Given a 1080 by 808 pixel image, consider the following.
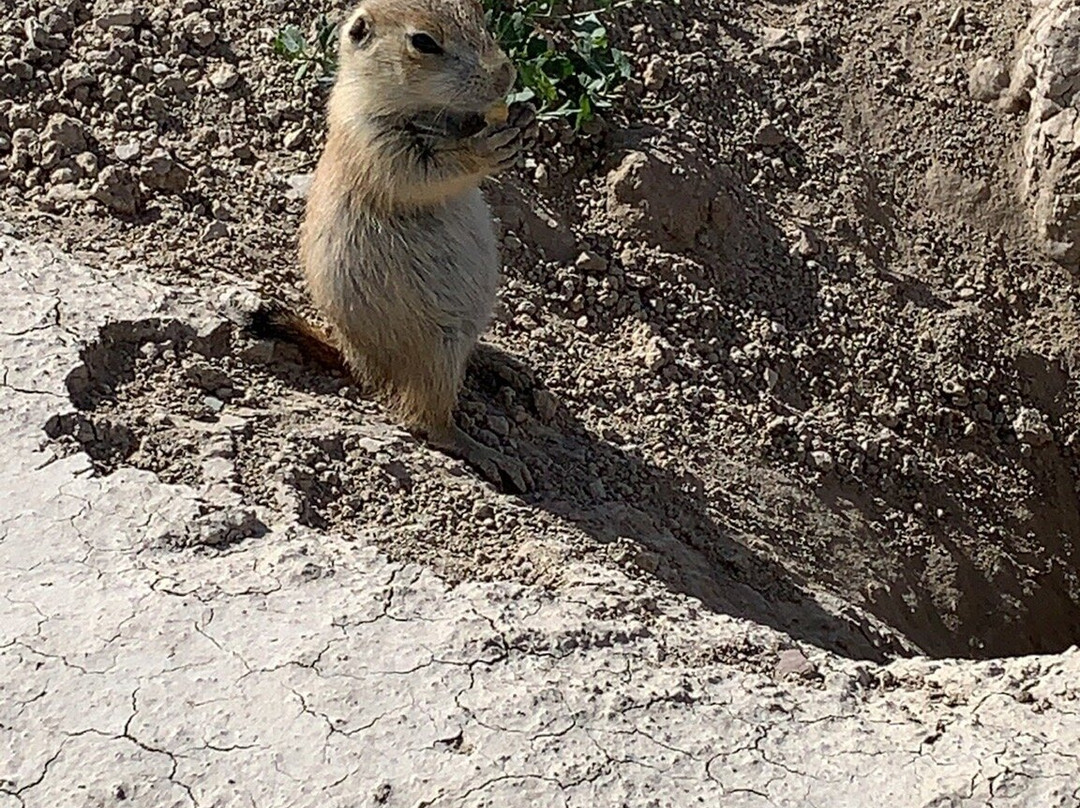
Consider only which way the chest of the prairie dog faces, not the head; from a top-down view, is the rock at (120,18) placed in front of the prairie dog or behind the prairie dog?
behind

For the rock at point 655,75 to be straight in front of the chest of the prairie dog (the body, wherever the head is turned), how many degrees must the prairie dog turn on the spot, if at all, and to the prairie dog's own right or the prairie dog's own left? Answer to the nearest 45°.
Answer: approximately 45° to the prairie dog's own left

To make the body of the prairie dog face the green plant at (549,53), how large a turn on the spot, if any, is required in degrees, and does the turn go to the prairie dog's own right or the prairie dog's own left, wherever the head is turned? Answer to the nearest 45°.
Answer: approximately 90° to the prairie dog's own left

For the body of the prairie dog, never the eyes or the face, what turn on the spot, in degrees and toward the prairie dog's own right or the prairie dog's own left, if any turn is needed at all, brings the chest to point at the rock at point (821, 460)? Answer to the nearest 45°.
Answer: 0° — it already faces it

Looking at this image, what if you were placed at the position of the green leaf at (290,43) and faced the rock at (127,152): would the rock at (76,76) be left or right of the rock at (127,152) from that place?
right

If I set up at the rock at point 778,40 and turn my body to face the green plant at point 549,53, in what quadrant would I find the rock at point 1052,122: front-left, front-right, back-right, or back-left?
back-left

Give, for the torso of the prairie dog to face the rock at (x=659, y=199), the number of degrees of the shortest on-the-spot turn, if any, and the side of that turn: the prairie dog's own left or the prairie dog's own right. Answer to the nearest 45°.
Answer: approximately 45° to the prairie dog's own left

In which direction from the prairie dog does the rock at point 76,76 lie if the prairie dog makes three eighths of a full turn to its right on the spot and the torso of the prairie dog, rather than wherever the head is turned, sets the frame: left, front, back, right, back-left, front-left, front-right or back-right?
right

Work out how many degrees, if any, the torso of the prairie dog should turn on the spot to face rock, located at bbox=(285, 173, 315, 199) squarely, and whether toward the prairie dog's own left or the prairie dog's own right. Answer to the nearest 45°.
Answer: approximately 135° to the prairie dog's own left

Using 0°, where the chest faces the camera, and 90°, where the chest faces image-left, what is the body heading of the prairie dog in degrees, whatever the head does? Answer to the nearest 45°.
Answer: approximately 270°

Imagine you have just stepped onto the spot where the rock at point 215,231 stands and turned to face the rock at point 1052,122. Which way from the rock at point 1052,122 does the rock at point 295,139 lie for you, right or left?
left

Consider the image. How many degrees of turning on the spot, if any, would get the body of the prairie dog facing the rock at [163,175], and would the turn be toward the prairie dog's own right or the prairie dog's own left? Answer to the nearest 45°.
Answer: approximately 135° to the prairie dog's own left
